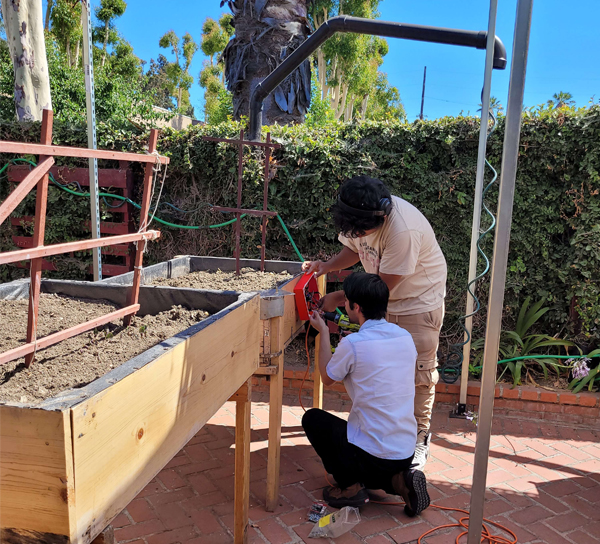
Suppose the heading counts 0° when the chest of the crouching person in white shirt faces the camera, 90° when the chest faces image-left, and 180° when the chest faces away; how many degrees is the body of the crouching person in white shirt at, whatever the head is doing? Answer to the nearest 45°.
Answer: approximately 135°

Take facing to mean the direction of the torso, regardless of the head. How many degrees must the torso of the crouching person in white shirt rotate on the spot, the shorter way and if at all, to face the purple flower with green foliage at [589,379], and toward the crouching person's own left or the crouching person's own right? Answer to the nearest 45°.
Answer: approximately 90° to the crouching person's own right

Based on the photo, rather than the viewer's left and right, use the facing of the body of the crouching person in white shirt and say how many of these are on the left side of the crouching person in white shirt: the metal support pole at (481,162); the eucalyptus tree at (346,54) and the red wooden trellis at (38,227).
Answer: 1

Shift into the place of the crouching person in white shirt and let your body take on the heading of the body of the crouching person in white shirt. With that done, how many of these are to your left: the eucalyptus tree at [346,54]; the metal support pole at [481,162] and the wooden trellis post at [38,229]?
1

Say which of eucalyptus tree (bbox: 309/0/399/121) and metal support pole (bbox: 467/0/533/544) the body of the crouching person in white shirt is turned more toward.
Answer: the eucalyptus tree

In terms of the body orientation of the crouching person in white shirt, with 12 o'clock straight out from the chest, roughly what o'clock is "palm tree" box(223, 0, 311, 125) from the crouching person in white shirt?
The palm tree is roughly at 1 o'clock from the crouching person in white shirt.

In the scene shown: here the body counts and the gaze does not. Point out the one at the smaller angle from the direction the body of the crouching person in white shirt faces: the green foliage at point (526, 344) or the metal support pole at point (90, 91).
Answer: the metal support pole

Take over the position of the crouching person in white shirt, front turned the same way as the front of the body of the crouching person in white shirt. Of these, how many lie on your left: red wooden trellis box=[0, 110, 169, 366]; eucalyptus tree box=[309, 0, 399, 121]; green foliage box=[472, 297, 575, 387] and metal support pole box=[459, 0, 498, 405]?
1

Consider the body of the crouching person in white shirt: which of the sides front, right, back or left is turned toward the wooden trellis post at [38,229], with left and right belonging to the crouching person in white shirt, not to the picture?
left

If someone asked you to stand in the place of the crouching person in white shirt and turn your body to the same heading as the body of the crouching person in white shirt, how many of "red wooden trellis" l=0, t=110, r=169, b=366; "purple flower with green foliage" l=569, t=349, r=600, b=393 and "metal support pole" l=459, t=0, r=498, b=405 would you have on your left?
1

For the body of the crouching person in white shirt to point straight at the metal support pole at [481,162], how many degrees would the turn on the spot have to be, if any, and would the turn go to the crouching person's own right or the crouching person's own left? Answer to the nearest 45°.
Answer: approximately 90° to the crouching person's own right

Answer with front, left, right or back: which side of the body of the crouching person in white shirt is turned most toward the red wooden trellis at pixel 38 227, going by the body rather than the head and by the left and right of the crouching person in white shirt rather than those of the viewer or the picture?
left

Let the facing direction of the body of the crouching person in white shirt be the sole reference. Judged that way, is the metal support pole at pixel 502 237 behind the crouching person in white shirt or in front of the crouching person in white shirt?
behind

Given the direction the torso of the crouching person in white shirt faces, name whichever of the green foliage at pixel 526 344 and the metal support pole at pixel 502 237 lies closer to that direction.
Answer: the green foliage

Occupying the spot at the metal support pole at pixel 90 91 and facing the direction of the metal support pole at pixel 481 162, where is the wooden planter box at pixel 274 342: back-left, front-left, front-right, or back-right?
front-right

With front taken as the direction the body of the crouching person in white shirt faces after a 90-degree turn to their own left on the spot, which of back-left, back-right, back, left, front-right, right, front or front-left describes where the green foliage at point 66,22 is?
right

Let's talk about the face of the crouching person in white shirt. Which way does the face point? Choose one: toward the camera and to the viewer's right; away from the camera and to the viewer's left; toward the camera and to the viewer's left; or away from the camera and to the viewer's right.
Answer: away from the camera and to the viewer's left

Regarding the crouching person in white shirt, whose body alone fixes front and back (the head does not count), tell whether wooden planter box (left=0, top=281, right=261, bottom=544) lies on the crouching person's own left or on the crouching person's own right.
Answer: on the crouching person's own left
